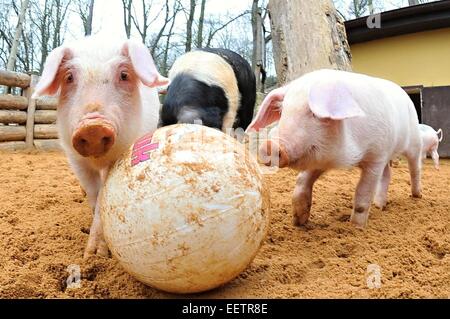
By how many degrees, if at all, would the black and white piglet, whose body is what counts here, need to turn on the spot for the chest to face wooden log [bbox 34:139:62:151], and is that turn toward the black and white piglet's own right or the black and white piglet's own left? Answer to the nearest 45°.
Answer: approximately 90° to the black and white piglet's own right

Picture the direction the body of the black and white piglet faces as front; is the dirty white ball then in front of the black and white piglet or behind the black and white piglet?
in front

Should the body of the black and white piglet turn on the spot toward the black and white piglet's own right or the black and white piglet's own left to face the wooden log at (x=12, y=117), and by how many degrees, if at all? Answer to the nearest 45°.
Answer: approximately 90° to the black and white piglet's own right

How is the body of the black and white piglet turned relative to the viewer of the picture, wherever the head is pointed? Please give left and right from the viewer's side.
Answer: facing the viewer and to the left of the viewer

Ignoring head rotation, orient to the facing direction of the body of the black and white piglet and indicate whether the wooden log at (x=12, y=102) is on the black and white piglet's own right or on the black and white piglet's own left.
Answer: on the black and white piglet's own right

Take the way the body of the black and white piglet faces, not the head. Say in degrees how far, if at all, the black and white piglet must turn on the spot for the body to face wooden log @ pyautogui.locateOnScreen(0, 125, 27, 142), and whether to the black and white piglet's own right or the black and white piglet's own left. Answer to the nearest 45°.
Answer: approximately 90° to the black and white piglet's own right

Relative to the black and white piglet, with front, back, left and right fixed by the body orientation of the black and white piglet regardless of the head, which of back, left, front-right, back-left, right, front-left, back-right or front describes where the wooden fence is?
right

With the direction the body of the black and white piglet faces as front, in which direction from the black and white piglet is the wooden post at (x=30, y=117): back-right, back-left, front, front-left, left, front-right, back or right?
right

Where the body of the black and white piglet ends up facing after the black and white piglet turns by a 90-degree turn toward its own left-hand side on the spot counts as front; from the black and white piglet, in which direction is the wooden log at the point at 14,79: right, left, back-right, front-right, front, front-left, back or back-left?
back

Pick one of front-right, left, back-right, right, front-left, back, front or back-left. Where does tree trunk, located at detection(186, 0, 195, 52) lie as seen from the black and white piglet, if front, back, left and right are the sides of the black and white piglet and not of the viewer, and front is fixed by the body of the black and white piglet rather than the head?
back-right
